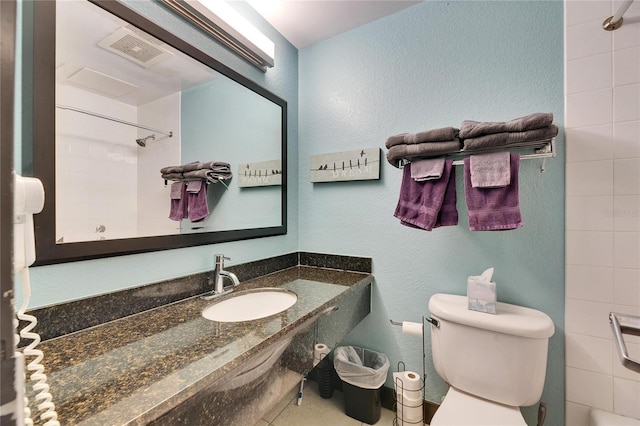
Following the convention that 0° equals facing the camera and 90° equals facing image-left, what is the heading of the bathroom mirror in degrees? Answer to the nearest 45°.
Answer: approximately 315°

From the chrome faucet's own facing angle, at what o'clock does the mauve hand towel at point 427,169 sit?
The mauve hand towel is roughly at 11 o'clock from the chrome faucet.

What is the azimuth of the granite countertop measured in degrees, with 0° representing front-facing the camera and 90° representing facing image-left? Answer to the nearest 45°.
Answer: approximately 315°

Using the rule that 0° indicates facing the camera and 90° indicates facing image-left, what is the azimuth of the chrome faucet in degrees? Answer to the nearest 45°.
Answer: approximately 315°

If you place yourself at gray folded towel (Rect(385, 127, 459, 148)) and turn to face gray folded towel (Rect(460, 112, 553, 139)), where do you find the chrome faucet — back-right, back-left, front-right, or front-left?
back-right

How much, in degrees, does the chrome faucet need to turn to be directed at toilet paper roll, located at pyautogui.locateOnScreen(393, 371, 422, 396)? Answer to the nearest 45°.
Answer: approximately 45° to its left
